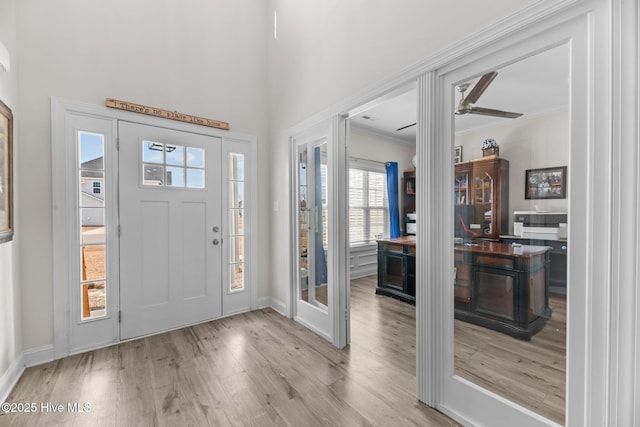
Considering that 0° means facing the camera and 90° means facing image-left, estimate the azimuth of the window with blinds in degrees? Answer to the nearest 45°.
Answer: approximately 315°

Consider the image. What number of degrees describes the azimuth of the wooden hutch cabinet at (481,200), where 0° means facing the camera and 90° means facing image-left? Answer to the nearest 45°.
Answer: approximately 45°

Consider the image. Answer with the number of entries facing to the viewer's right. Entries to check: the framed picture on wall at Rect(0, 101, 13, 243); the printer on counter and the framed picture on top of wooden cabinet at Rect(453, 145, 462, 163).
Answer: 1

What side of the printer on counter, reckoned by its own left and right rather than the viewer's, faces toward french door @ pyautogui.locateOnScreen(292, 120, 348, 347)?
right

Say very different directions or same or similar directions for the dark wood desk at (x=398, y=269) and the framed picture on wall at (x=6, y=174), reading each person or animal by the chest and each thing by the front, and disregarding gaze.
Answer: very different directions

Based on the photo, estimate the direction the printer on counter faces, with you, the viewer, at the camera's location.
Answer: facing the viewer

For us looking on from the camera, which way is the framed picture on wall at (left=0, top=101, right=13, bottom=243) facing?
facing to the right of the viewer

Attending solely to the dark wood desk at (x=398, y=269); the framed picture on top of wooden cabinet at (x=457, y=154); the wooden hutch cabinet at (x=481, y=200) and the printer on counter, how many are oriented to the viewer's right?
0

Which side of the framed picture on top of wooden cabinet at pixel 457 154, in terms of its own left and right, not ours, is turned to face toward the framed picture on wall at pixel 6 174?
front

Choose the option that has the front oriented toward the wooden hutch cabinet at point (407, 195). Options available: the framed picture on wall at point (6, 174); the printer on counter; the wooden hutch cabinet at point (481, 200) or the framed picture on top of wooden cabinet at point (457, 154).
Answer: the framed picture on wall at point (6, 174)

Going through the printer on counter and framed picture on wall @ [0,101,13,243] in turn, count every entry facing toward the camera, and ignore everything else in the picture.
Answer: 1

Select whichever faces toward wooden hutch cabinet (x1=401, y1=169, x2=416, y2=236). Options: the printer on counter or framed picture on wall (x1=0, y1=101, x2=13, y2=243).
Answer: the framed picture on wall

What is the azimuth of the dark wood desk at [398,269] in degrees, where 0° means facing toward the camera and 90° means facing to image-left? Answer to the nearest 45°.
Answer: approximately 45°
